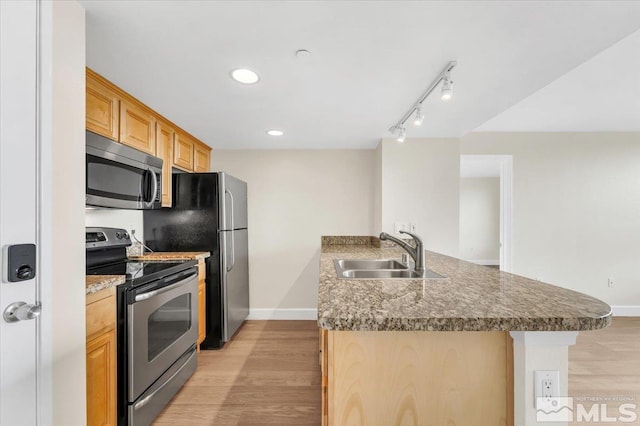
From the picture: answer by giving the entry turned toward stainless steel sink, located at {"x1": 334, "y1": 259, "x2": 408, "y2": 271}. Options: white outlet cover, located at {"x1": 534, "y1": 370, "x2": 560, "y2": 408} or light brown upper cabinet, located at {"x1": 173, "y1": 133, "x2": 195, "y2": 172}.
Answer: the light brown upper cabinet

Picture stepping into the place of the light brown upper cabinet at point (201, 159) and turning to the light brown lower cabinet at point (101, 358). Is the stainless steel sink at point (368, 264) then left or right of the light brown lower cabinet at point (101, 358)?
left

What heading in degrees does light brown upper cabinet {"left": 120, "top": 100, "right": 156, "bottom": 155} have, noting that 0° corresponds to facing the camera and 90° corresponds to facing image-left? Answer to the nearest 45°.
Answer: approximately 315°

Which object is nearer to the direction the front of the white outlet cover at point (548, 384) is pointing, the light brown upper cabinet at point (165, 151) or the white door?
the white door

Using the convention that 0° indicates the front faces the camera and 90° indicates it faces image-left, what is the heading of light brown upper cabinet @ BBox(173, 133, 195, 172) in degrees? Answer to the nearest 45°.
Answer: approximately 315°

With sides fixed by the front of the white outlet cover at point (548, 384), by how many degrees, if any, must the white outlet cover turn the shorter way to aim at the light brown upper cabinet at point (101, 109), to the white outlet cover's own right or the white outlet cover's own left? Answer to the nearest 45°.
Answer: approximately 90° to the white outlet cover's own right
